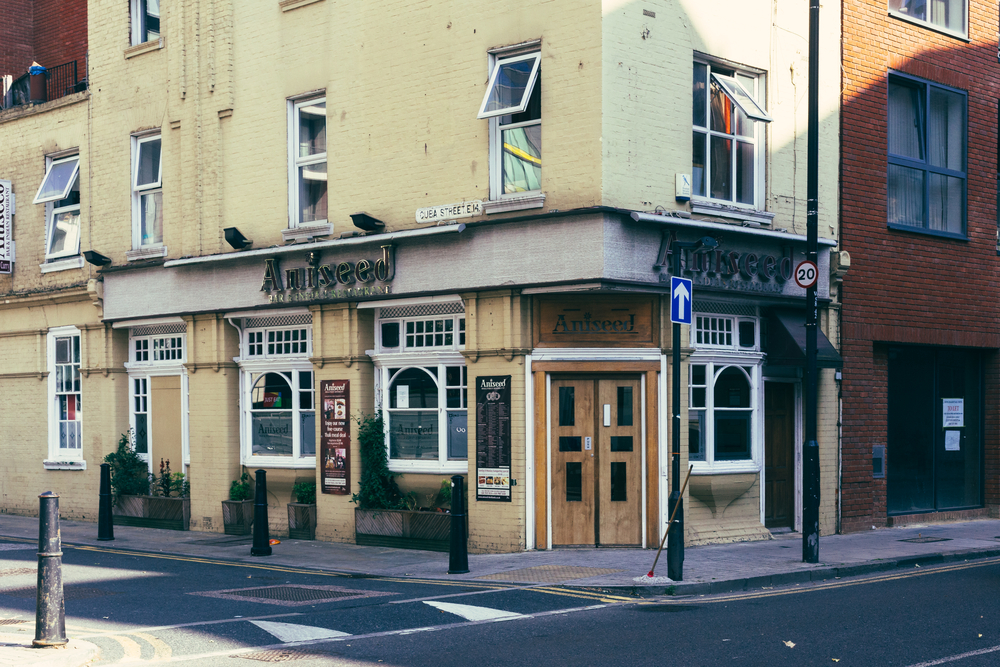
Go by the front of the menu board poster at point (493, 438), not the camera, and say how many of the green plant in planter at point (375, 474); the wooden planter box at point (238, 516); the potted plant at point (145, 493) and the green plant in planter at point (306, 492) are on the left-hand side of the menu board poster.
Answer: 0

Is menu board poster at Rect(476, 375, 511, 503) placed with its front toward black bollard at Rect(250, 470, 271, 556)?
no

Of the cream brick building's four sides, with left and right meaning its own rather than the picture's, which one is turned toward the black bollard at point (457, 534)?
front

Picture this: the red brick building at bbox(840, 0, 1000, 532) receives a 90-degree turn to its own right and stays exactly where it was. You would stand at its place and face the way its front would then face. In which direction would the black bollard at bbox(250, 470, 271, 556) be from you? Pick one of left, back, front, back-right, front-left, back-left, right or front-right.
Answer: front

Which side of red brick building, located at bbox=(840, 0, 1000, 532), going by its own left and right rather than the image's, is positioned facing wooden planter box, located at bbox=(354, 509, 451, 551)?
right

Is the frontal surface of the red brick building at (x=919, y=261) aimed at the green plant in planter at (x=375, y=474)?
no

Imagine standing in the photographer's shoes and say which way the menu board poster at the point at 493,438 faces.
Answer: facing the viewer and to the left of the viewer

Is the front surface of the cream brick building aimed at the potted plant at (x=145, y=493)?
no

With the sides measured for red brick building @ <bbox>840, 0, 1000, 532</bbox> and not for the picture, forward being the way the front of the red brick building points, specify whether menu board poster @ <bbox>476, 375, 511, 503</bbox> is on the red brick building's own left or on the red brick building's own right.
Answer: on the red brick building's own right

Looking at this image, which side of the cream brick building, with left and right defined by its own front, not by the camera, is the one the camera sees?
front

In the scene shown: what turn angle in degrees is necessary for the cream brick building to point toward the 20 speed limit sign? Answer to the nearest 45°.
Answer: approximately 45° to its left

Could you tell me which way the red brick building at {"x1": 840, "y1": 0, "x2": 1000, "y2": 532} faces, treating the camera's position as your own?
facing the viewer and to the right of the viewer
